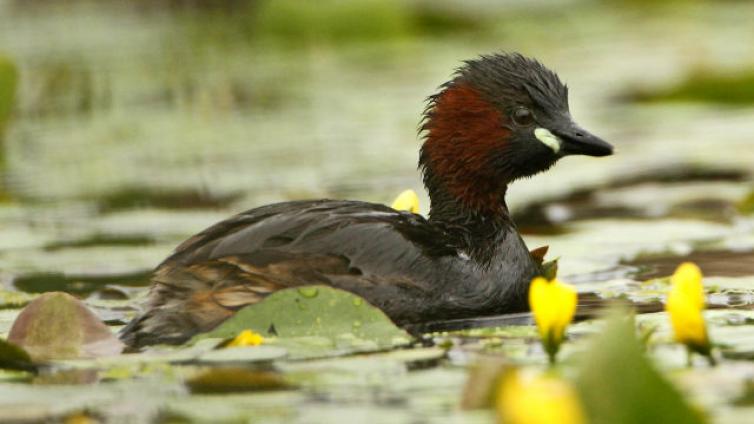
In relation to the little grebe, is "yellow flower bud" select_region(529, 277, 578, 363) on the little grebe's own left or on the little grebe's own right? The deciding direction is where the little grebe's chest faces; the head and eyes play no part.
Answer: on the little grebe's own right

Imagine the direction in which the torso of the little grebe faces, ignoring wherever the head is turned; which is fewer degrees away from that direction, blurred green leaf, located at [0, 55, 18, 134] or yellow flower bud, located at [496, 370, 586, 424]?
the yellow flower bud

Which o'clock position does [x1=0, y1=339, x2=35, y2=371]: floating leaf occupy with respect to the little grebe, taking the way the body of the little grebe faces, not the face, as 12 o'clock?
The floating leaf is roughly at 5 o'clock from the little grebe.

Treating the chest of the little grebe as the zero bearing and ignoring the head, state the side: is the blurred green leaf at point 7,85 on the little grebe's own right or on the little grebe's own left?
on the little grebe's own left

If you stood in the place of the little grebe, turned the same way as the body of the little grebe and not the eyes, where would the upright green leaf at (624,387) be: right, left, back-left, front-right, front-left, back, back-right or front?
right

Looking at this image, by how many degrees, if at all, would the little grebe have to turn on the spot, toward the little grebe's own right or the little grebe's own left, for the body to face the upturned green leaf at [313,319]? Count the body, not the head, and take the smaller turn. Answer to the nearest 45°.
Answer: approximately 135° to the little grebe's own right

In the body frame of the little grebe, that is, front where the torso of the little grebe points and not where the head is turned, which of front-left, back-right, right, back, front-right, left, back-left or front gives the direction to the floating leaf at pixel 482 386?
right

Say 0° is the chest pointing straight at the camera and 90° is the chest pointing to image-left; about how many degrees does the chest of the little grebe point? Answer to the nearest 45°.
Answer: approximately 270°

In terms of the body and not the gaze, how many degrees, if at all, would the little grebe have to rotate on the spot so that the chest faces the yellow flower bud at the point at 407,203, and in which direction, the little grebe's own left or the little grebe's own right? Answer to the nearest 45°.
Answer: approximately 90° to the little grebe's own left

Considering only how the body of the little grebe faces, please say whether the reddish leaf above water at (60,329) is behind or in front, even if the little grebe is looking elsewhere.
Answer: behind

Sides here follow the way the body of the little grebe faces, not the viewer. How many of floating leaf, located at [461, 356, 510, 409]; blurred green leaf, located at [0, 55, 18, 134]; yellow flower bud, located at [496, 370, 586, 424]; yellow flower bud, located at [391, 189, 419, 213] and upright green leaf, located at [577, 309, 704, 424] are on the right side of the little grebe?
3
